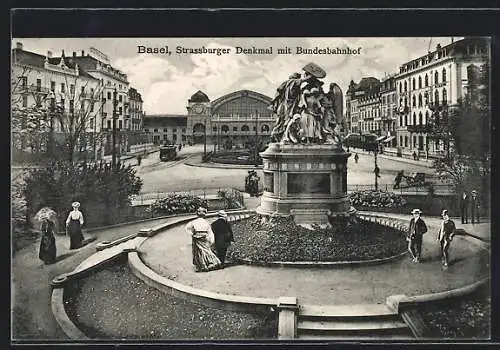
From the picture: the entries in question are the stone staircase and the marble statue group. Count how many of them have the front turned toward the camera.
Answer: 2

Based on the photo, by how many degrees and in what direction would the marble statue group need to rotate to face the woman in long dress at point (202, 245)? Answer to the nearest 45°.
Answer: approximately 45° to its right

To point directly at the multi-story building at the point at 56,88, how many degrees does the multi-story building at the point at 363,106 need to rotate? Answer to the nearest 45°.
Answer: approximately 45° to its right

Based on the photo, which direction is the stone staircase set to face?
toward the camera

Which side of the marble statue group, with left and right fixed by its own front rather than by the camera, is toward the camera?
front

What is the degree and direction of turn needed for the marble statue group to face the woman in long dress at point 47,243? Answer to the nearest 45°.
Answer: approximately 90° to its right

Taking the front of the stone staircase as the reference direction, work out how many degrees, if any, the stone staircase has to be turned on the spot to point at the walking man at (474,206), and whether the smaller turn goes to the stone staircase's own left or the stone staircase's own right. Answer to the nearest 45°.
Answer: approximately 135° to the stone staircase's own left

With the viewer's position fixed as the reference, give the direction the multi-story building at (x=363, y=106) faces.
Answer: facing the viewer and to the left of the viewer
